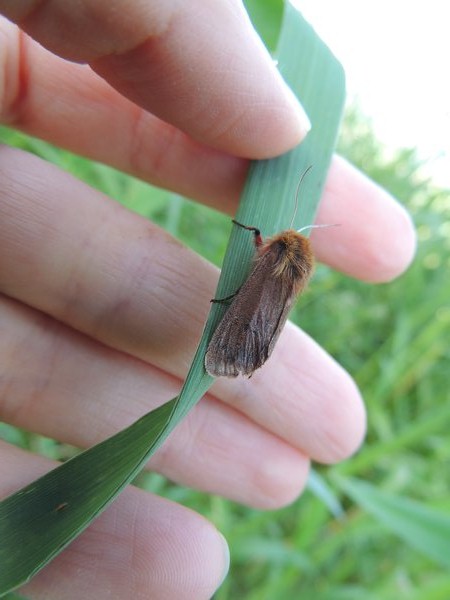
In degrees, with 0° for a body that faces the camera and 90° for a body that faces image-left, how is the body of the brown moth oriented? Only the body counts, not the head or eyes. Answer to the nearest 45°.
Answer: approximately 225°

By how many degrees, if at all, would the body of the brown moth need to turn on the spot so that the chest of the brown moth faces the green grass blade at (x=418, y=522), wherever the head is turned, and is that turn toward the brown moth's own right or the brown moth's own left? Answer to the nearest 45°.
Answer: approximately 45° to the brown moth's own right
